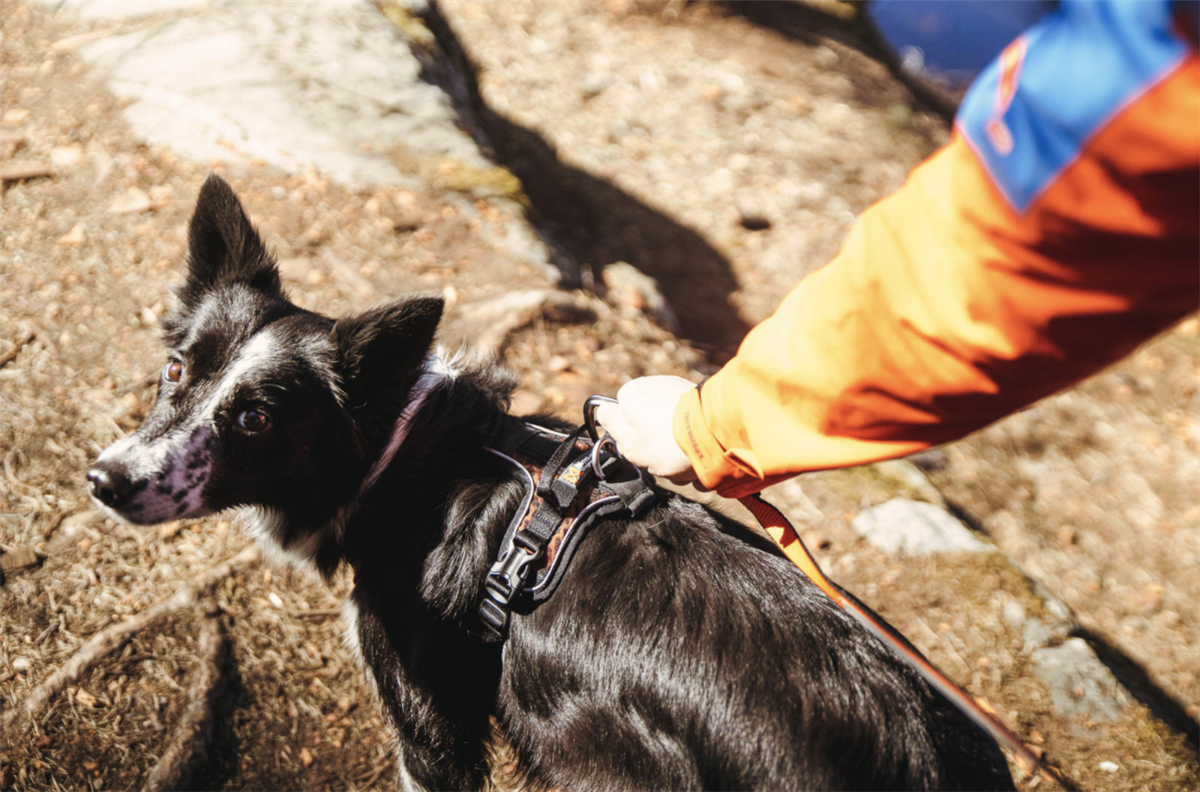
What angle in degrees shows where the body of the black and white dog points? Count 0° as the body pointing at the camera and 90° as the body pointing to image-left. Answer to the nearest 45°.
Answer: approximately 90°

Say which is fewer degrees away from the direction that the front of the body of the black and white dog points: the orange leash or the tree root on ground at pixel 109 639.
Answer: the tree root on ground

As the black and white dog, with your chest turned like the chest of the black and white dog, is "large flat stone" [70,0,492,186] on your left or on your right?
on your right
